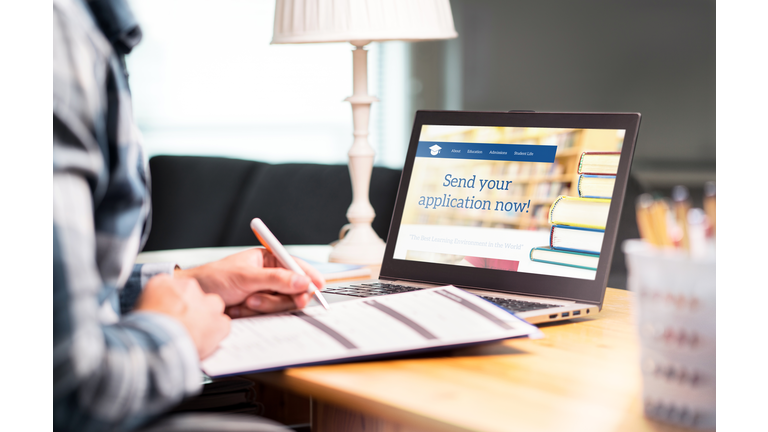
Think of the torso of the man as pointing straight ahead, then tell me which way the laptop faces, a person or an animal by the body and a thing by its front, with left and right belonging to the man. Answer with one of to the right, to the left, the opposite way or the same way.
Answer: the opposite way

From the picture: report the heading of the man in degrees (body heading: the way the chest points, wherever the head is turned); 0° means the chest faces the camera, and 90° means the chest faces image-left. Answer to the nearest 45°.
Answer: approximately 270°

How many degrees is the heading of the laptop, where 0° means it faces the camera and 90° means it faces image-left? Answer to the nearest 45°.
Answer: approximately 45°

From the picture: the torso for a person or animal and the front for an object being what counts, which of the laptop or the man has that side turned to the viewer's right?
the man

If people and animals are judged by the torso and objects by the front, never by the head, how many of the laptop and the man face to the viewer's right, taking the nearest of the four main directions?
1

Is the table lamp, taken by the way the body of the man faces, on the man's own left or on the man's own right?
on the man's own left
